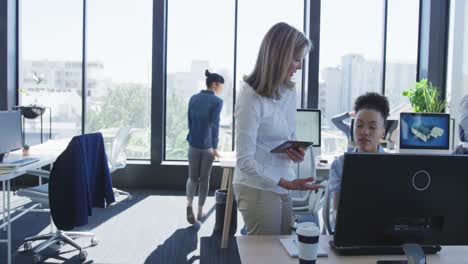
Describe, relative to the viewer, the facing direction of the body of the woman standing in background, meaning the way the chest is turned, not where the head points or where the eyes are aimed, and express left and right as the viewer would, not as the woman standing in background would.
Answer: facing away from the viewer and to the right of the viewer

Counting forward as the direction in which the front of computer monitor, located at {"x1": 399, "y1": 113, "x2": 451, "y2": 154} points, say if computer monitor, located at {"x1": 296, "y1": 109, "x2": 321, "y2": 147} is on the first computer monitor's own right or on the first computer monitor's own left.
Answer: on the first computer monitor's own right

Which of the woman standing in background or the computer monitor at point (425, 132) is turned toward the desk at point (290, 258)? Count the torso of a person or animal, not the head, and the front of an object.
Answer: the computer monitor

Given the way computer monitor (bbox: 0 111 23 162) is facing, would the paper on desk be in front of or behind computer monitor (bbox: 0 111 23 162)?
in front

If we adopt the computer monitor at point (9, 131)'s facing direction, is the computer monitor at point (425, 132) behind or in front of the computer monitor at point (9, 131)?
in front

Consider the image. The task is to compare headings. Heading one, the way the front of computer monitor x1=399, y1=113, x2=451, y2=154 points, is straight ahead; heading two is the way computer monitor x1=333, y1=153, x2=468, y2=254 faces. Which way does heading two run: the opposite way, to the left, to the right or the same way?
the opposite way

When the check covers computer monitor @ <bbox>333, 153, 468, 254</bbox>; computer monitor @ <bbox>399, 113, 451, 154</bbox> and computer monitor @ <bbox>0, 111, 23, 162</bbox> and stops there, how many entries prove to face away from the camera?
1

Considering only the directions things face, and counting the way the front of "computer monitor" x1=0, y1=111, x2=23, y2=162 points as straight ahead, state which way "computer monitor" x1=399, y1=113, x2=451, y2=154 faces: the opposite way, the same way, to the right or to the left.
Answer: to the right

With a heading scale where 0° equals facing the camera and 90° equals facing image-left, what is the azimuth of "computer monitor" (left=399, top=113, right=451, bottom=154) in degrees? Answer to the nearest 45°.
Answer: approximately 0°

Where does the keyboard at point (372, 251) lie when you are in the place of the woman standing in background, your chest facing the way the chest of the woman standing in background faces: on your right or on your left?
on your right

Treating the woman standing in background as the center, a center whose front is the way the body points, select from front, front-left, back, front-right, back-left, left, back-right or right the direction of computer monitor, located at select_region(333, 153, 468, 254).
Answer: back-right

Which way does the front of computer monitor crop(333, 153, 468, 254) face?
away from the camera

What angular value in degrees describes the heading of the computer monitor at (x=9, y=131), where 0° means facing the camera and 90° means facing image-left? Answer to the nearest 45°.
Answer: approximately 315°

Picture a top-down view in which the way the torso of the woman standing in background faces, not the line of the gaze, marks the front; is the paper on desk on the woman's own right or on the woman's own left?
on the woman's own right

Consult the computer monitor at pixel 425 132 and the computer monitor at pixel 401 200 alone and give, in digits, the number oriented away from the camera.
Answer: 1

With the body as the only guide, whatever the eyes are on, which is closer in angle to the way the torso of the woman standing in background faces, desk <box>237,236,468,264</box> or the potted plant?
the potted plant

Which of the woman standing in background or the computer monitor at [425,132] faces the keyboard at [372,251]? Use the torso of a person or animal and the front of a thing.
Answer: the computer monitor
